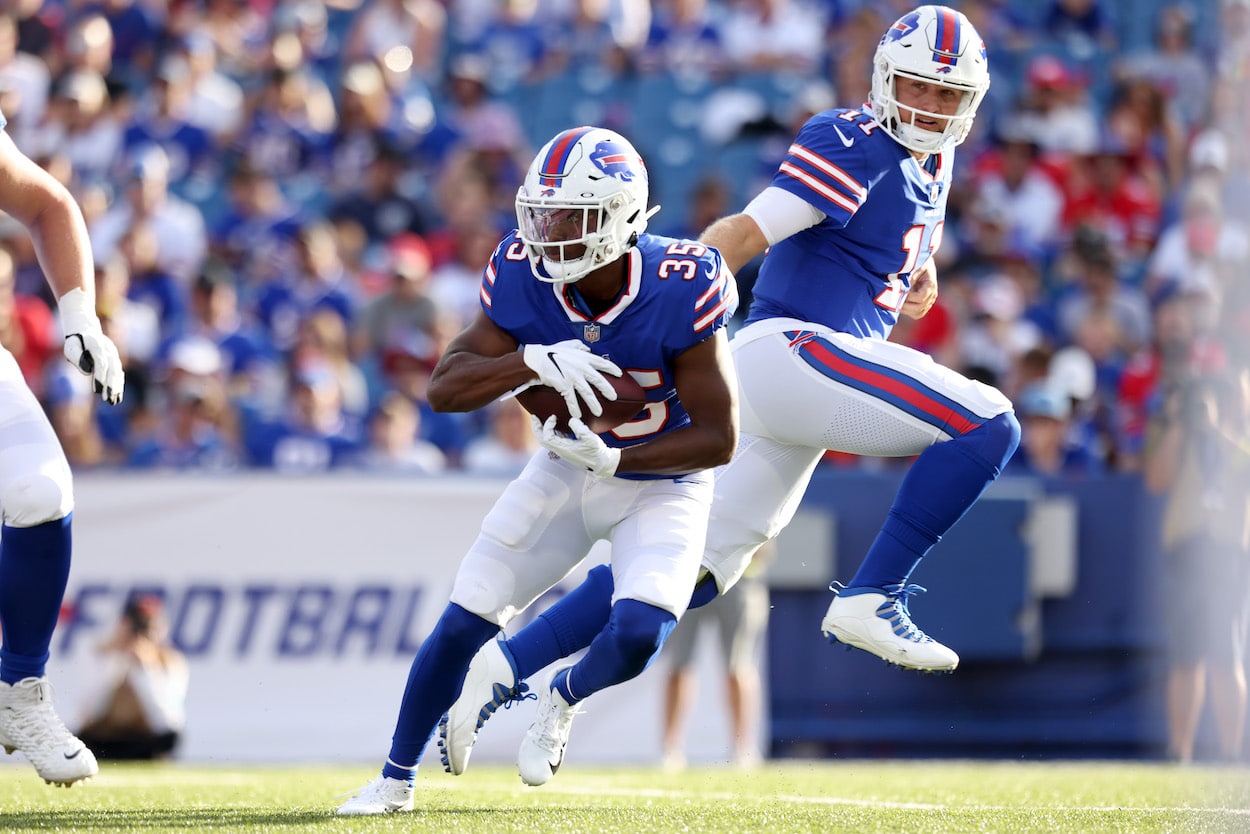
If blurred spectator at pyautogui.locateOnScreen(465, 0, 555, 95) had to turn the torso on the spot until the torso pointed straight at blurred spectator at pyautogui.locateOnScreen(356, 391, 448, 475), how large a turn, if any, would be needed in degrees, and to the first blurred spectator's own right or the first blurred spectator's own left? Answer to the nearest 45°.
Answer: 0° — they already face them

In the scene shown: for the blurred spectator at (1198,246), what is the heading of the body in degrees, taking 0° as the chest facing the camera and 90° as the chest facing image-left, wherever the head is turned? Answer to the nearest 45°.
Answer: approximately 0°

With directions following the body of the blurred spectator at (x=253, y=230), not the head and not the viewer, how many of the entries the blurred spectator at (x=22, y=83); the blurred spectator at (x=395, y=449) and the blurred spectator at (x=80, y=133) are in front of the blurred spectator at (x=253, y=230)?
1

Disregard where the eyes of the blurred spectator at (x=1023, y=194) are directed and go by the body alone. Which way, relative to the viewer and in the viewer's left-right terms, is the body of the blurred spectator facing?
facing the viewer

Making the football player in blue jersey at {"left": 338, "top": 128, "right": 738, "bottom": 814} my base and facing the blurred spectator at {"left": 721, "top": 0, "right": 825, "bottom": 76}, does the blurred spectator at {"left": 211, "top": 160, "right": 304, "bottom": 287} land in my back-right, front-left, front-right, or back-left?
front-left

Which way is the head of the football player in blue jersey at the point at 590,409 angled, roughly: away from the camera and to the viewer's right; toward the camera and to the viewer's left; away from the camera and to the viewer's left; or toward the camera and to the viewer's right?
toward the camera and to the viewer's left

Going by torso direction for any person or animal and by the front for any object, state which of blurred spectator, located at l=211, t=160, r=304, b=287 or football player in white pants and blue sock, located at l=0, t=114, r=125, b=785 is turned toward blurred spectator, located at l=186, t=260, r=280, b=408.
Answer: blurred spectator, located at l=211, t=160, r=304, b=287

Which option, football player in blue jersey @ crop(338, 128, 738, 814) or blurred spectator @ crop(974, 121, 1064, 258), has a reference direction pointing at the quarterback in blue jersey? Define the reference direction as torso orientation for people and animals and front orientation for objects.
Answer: the blurred spectator

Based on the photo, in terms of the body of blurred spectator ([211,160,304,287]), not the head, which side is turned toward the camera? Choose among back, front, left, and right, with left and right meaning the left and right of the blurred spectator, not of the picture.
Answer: front

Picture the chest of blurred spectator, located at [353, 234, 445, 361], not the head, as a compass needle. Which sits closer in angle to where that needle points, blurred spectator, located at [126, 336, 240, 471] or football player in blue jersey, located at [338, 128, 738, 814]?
the football player in blue jersey

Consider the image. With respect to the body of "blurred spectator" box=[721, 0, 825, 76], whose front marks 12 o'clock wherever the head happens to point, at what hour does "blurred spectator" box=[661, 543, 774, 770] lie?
"blurred spectator" box=[661, 543, 774, 770] is roughly at 12 o'clock from "blurred spectator" box=[721, 0, 825, 76].

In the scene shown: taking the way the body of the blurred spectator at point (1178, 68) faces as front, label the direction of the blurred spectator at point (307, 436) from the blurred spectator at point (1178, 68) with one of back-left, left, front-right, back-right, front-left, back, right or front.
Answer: front-right

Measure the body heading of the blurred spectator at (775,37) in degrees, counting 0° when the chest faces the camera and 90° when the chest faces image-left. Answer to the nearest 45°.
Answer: approximately 0°

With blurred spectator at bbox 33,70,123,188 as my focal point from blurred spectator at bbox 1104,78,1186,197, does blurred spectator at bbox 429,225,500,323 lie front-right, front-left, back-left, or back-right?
front-left

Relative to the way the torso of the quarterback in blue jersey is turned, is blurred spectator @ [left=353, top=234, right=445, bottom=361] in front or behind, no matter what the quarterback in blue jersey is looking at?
behind

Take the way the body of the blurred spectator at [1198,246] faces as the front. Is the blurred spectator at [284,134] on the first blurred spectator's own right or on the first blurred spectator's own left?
on the first blurred spectator's own right

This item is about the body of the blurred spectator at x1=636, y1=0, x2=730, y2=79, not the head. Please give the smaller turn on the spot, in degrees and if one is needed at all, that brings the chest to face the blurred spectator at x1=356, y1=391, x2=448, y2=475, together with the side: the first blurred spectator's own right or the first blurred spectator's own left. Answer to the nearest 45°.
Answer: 0° — they already face them
